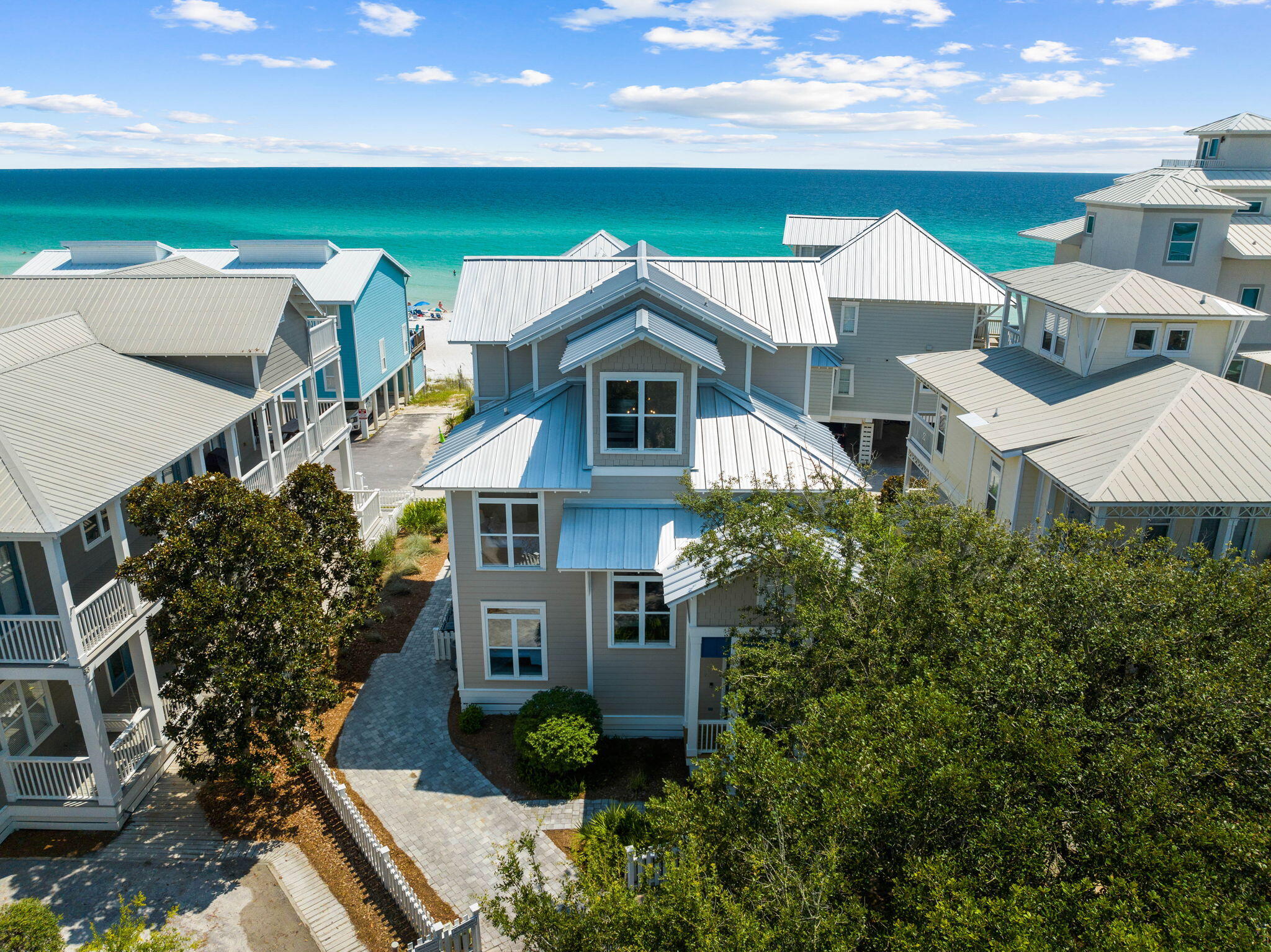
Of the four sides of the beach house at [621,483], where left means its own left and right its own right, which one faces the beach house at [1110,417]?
left

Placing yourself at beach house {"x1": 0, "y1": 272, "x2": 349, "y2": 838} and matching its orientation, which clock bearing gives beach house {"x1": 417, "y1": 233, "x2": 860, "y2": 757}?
beach house {"x1": 417, "y1": 233, "x2": 860, "y2": 757} is roughly at 10 o'clock from beach house {"x1": 0, "y1": 272, "x2": 349, "y2": 838}.

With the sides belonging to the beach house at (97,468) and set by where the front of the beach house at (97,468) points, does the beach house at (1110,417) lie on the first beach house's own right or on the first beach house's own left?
on the first beach house's own left

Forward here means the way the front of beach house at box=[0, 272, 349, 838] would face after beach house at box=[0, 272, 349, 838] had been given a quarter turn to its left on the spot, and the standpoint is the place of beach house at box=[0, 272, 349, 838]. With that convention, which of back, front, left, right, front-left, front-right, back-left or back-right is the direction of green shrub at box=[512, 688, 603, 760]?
front-right

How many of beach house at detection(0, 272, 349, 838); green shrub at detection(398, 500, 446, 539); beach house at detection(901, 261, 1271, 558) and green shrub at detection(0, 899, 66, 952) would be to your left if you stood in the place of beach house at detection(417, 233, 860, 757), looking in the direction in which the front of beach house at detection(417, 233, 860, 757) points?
1

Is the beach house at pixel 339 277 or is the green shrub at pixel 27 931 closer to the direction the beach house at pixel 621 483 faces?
the green shrub

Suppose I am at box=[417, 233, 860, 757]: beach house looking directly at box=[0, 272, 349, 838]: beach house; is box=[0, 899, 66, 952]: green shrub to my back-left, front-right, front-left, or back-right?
front-left

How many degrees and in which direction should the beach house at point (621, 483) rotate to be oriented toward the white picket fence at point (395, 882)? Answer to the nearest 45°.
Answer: approximately 45° to its right

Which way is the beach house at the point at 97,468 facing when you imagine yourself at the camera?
facing the viewer

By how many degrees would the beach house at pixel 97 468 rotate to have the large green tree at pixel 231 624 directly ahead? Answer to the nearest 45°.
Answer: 0° — it already faces it

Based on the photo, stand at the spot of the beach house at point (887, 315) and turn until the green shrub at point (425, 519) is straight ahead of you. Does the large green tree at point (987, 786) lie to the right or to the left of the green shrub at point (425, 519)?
left
